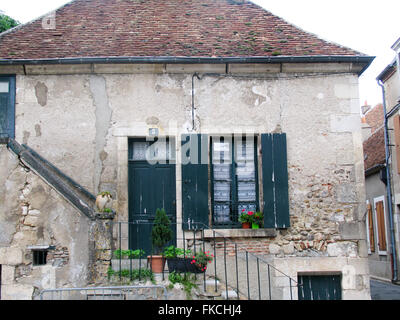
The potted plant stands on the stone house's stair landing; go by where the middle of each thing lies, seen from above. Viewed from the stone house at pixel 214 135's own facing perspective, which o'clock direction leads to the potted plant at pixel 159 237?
The potted plant is roughly at 1 o'clock from the stone house.

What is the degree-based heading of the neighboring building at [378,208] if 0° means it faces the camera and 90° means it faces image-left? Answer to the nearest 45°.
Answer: approximately 45°

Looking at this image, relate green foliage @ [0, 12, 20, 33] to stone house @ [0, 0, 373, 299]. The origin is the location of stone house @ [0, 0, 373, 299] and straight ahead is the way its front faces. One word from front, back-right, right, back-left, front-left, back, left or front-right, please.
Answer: back-right

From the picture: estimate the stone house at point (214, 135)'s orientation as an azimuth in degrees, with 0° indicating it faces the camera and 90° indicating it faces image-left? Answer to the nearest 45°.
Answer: approximately 0°

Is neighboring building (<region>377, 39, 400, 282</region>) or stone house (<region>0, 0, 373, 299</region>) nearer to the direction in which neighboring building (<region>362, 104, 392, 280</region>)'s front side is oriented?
the stone house

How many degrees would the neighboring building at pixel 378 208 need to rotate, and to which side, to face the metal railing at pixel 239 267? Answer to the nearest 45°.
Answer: approximately 45° to its left
